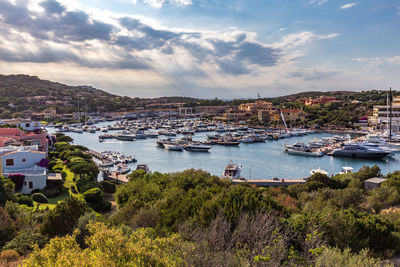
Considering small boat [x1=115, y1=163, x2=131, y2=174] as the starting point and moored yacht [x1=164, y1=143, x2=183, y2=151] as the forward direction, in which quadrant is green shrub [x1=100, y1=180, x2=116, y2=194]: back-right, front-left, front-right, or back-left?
back-right

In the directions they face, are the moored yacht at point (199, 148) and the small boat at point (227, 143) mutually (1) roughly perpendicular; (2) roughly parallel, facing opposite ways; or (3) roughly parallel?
roughly parallel
